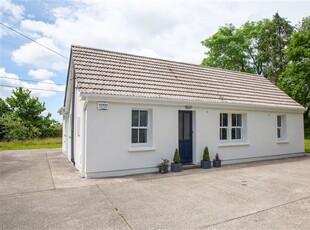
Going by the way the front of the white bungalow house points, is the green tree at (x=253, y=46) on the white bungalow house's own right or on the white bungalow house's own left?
on the white bungalow house's own left

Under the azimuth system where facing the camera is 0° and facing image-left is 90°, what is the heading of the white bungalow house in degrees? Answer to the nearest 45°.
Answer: approximately 315°

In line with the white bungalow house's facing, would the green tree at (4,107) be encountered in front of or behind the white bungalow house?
behind

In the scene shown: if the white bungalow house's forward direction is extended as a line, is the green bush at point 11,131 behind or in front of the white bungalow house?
behind
